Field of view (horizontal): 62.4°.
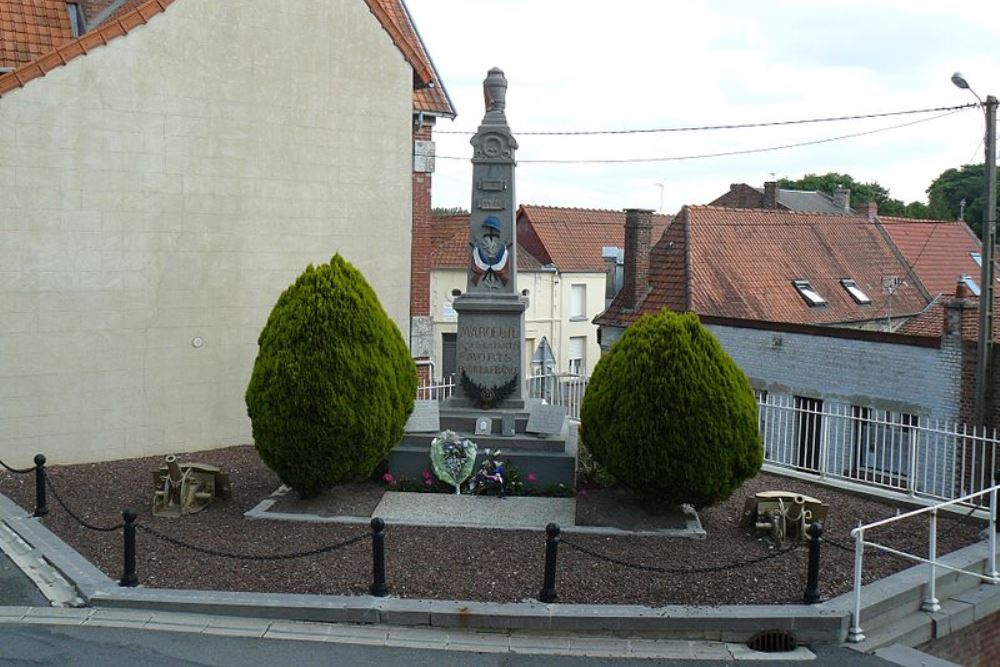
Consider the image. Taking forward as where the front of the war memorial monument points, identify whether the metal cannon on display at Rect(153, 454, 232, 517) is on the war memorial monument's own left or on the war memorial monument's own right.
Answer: on the war memorial monument's own right

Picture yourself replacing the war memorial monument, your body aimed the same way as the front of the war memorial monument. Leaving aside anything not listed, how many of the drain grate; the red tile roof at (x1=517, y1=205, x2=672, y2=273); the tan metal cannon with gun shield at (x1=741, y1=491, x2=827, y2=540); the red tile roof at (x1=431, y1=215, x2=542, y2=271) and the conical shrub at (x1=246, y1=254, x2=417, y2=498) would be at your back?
2

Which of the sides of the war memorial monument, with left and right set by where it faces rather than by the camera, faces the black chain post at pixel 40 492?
right

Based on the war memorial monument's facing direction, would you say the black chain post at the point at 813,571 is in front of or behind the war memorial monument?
in front

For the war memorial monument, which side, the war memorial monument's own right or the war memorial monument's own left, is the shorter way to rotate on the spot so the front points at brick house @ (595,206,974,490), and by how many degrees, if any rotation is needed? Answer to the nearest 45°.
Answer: approximately 135° to the war memorial monument's own left

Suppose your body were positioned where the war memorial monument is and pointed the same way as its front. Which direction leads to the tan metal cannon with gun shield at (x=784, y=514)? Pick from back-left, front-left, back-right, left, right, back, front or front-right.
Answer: front-left

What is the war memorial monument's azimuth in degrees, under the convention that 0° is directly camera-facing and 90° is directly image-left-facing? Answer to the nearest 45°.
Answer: approximately 0°

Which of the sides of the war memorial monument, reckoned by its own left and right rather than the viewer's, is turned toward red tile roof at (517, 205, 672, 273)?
back

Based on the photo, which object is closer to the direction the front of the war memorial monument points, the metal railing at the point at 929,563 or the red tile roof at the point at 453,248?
the metal railing

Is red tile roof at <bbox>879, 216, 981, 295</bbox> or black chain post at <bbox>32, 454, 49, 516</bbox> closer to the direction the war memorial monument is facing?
the black chain post

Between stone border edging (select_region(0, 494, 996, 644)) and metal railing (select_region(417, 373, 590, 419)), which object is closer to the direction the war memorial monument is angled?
the stone border edging

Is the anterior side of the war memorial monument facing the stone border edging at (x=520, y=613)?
yes
